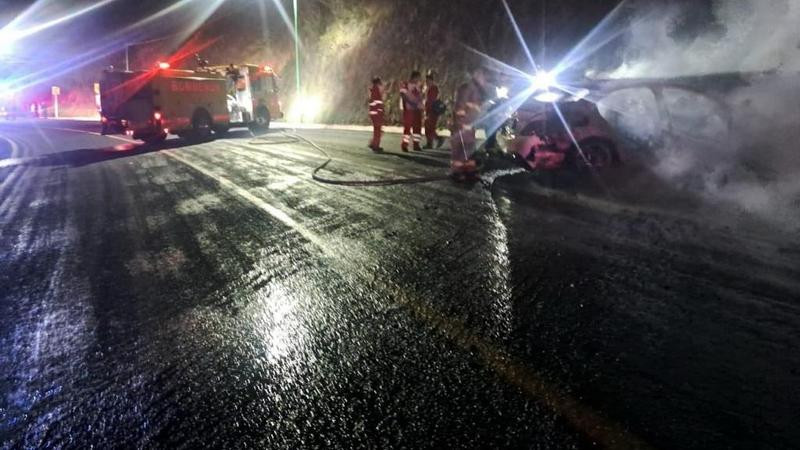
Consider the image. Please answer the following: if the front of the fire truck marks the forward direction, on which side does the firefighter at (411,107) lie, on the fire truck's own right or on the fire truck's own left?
on the fire truck's own right

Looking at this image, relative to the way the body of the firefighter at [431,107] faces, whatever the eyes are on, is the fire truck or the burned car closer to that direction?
the burned car

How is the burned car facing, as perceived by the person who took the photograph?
facing the viewer and to the left of the viewer

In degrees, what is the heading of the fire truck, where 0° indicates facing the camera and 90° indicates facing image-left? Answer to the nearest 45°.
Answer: approximately 225°

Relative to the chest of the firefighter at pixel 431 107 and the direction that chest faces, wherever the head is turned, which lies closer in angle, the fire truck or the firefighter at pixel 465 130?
the firefighter

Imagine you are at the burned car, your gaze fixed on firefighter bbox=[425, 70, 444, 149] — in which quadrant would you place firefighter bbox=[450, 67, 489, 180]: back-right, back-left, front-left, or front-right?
front-left

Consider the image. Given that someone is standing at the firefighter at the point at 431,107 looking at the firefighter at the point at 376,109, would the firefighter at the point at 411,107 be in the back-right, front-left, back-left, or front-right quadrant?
front-left

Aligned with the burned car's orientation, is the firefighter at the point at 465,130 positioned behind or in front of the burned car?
in front

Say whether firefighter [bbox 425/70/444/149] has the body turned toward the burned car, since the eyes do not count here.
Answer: no

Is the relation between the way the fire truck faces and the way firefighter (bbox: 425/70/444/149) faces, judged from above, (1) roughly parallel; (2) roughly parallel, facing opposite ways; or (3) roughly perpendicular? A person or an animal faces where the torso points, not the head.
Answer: roughly perpendicular

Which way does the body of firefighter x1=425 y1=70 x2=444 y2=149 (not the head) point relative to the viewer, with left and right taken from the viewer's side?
facing to the right of the viewer

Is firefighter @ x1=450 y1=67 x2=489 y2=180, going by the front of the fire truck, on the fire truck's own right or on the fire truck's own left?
on the fire truck's own right
